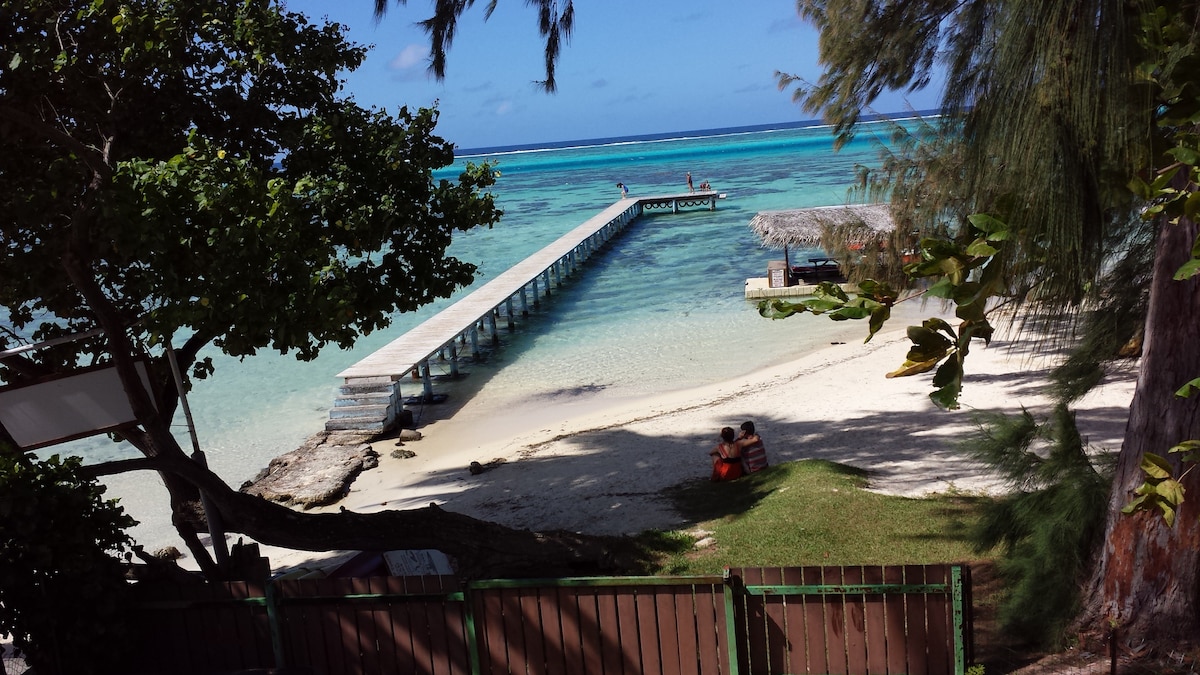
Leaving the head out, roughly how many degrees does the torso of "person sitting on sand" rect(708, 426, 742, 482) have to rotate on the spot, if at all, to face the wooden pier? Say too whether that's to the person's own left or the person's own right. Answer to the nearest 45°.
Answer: approximately 45° to the person's own left

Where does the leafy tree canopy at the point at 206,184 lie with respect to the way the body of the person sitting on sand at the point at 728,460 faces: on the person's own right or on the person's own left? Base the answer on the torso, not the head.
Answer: on the person's own left

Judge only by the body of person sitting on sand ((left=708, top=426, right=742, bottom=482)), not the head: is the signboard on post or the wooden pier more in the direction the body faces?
the wooden pier

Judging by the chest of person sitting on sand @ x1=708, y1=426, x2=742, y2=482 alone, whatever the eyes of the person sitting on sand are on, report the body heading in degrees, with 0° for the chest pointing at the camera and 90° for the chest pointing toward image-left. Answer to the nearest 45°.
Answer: approximately 180°

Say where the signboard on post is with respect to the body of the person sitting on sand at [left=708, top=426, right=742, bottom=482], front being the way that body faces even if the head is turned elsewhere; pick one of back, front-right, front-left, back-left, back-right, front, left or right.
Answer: back-left

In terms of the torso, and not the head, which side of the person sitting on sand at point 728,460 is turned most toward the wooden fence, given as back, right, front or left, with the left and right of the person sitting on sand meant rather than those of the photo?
back
